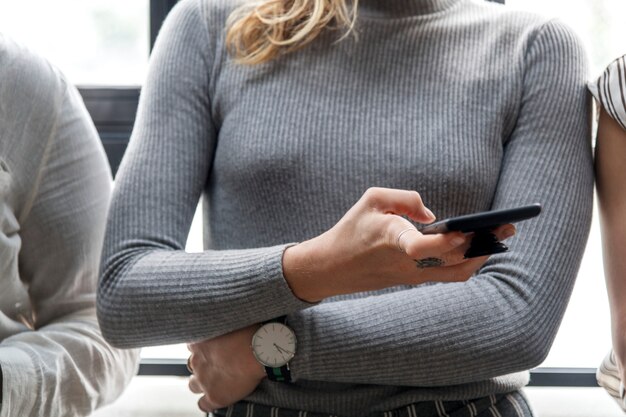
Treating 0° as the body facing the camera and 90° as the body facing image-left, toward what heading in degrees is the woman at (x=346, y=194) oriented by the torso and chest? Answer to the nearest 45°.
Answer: approximately 0°
